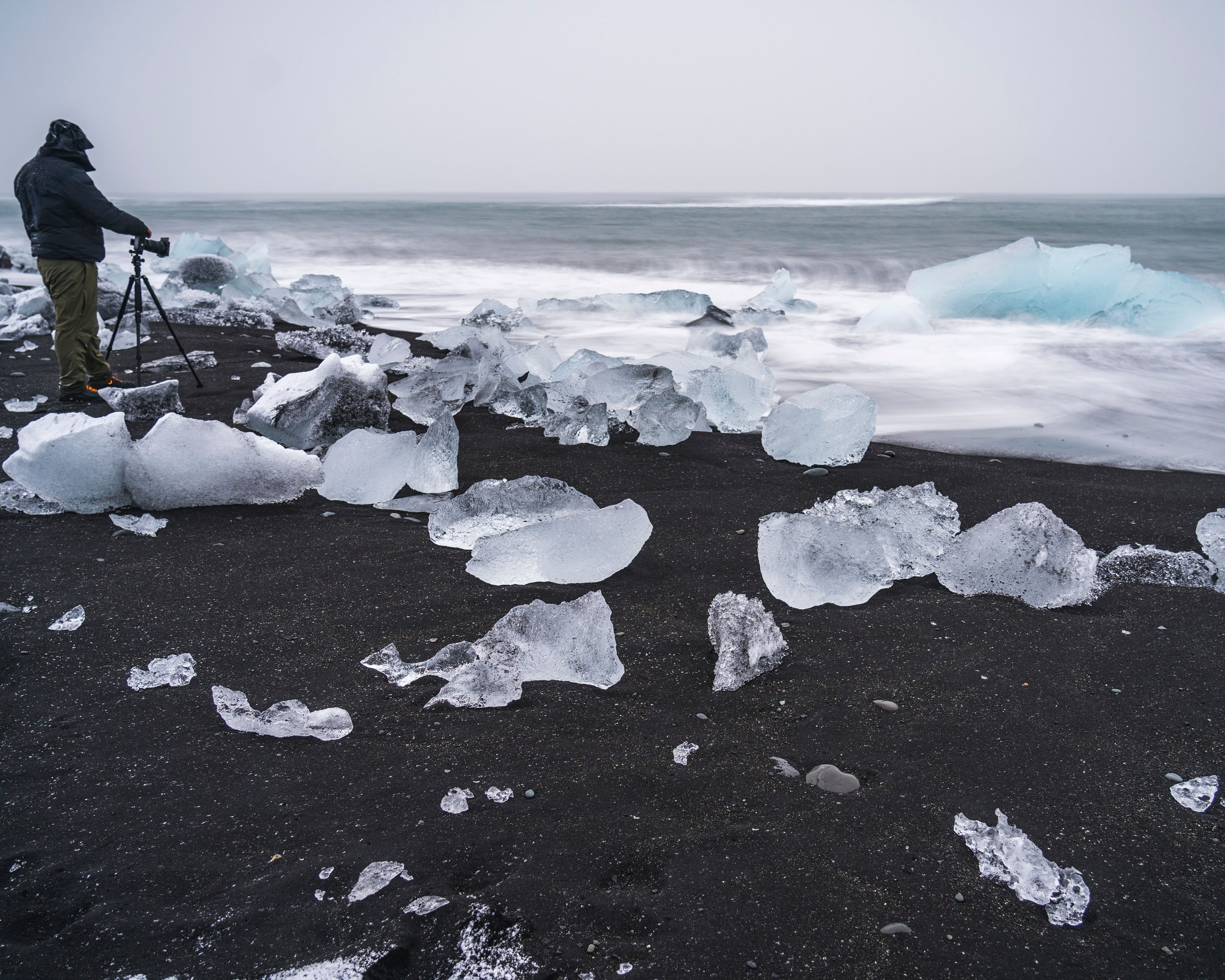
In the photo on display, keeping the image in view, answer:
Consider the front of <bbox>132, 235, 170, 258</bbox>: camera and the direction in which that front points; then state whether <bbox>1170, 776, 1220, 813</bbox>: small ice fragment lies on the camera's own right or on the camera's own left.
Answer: on the camera's own right

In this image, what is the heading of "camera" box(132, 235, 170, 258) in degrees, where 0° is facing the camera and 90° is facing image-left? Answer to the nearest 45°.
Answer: approximately 270°

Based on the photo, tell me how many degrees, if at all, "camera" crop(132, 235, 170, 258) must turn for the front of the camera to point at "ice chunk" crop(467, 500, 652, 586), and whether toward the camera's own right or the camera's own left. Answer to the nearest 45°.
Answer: approximately 90° to the camera's own right

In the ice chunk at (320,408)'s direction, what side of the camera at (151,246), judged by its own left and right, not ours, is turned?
right

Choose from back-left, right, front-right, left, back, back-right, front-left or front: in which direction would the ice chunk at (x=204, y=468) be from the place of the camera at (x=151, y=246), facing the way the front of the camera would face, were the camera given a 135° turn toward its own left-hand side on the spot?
back-left

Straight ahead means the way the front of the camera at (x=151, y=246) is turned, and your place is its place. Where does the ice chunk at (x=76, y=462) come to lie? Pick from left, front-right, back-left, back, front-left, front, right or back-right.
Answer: right

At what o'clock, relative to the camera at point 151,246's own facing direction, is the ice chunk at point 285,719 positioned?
The ice chunk is roughly at 3 o'clock from the camera.

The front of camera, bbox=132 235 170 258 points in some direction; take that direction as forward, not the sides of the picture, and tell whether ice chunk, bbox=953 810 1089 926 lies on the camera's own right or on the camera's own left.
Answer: on the camera's own right

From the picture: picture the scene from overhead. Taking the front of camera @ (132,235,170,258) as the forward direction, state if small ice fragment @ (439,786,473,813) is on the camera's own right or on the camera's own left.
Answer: on the camera's own right

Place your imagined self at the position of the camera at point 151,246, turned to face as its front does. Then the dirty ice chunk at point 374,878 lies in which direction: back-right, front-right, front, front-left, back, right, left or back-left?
right

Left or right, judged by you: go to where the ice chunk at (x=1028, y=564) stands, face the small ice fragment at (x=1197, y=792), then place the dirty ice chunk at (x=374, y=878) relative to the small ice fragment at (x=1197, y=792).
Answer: right

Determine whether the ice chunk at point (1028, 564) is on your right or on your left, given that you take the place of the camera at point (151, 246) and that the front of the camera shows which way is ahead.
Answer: on your right

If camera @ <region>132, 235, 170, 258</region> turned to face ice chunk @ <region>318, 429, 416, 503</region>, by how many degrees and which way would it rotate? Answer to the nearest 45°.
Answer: approximately 90° to its right

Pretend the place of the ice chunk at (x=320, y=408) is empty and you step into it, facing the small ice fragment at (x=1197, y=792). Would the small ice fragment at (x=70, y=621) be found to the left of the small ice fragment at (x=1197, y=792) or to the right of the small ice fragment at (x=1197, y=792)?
right
